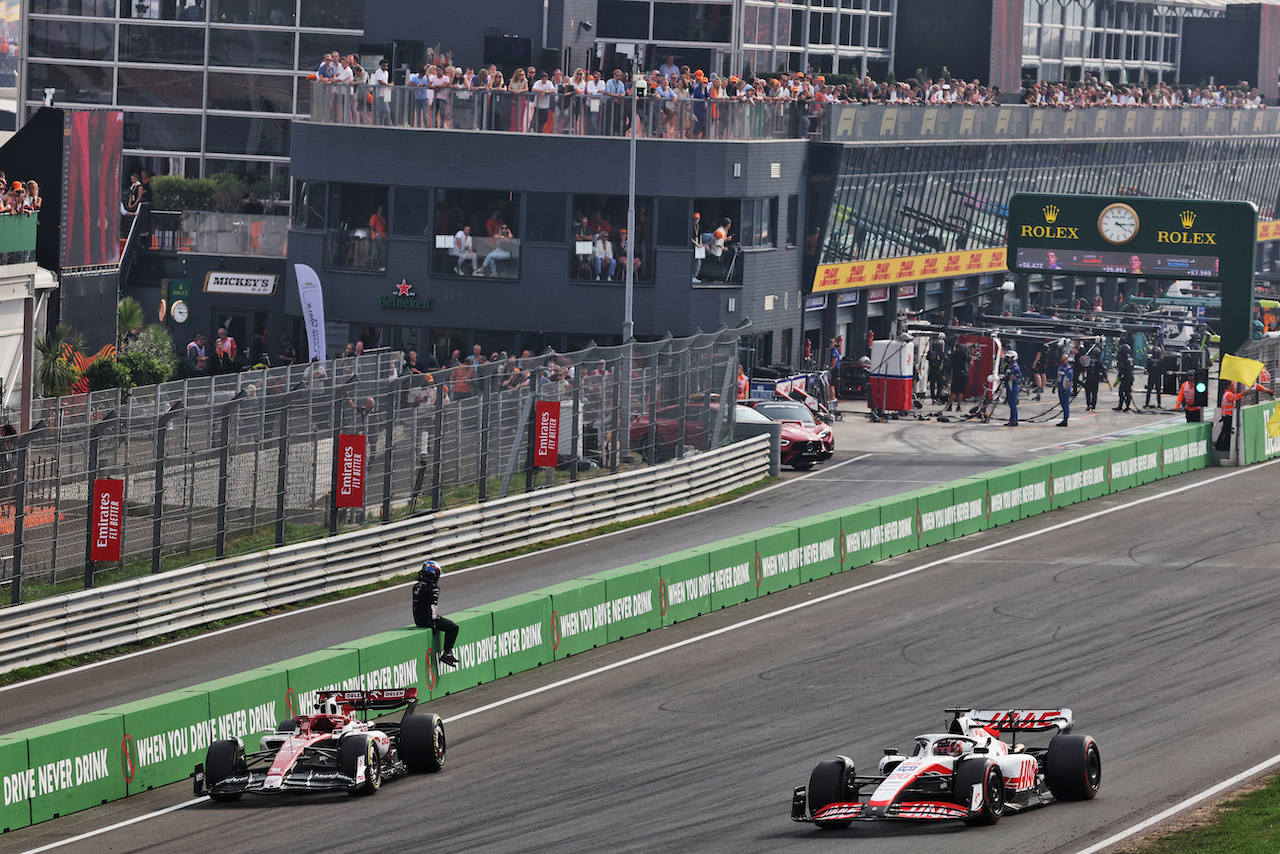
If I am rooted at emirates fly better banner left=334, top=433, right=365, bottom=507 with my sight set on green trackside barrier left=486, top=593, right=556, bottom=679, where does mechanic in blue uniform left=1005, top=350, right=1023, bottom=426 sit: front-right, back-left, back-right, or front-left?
back-left

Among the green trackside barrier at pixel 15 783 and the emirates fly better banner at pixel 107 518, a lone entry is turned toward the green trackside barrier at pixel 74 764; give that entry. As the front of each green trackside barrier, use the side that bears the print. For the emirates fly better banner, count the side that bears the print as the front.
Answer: the emirates fly better banner

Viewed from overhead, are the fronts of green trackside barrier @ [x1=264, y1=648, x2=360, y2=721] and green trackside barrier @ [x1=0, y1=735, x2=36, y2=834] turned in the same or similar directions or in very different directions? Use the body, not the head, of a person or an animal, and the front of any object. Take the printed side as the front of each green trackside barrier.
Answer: same or similar directions

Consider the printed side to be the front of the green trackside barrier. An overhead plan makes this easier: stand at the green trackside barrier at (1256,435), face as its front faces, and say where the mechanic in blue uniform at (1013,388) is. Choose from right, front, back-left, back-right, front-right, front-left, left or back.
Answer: back

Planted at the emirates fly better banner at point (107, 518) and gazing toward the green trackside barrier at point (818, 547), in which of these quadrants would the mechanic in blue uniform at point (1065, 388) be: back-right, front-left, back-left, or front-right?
front-left

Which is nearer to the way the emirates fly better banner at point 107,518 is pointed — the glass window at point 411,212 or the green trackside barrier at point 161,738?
the green trackside barrier

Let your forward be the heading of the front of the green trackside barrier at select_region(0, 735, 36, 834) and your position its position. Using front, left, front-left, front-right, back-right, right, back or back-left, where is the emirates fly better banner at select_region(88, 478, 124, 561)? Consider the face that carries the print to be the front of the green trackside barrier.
back-left

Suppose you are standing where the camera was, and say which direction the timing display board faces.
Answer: facing the viewer

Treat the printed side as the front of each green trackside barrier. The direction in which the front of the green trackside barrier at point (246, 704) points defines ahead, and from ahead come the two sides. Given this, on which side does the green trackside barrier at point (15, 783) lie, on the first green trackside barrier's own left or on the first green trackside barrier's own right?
on the first green trackside barrier's own right

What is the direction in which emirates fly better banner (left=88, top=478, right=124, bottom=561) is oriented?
toward the camera

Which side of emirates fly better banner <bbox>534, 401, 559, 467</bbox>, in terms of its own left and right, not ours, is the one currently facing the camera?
front

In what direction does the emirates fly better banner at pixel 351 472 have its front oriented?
toward the camera

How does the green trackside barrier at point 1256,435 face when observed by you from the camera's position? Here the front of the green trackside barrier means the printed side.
facing the viewer and to the right of the viewer

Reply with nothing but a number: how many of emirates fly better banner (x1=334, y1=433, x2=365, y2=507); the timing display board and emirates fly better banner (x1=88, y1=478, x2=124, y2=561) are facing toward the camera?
3

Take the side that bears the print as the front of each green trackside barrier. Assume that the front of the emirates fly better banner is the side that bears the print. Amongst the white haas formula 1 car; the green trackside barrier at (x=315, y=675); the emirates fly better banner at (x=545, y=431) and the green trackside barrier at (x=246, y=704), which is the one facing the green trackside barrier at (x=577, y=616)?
the emirates fly better banner

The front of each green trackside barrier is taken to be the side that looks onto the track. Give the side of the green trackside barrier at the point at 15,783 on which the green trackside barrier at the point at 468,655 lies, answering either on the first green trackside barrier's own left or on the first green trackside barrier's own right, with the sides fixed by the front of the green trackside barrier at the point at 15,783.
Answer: on the first green trackside barrier's own left

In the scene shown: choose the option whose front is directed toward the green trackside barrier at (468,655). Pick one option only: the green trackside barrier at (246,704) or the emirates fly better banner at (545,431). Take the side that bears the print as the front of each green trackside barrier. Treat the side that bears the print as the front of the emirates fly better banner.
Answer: the emirates fly better banner

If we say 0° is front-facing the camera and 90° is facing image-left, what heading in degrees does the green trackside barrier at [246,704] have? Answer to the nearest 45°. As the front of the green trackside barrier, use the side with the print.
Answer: approximately 315°

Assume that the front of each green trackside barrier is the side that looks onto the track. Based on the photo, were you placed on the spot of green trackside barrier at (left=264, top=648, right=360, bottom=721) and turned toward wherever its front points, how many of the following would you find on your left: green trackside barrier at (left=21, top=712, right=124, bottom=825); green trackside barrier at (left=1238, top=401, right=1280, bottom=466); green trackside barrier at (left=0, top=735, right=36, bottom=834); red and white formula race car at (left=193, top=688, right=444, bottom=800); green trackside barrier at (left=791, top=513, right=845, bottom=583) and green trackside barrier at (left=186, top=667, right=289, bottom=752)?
2
